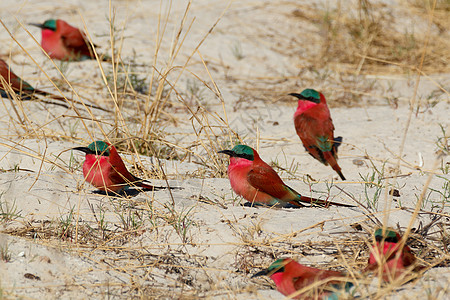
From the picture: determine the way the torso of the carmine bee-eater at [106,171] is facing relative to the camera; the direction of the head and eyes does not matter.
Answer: to the viewer's left

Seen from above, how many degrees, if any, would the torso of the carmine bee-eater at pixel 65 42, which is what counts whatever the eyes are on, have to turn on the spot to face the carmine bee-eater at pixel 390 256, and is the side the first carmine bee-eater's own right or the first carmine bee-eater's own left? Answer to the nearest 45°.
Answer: approximately 90° to the first carmine bee-eater's own left

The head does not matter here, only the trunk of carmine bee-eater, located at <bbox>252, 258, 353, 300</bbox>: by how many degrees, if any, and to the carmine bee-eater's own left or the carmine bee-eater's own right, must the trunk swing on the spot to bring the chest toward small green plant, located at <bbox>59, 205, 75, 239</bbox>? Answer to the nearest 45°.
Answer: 0° — it already faces it

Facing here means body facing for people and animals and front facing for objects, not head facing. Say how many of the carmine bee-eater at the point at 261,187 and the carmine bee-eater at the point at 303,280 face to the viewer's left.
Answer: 2

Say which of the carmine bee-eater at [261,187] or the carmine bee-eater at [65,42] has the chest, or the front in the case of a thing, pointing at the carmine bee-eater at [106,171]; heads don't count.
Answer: the carmine bee-eater at [261,187]

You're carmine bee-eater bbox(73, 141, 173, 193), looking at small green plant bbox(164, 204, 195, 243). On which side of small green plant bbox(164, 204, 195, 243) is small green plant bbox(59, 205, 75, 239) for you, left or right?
right

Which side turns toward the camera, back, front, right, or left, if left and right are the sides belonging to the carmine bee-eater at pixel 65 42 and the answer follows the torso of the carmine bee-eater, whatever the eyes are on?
left

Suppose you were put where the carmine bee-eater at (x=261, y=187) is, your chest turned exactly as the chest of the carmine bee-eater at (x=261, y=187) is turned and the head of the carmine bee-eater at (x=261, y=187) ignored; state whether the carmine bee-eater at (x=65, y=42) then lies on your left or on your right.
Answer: on your right

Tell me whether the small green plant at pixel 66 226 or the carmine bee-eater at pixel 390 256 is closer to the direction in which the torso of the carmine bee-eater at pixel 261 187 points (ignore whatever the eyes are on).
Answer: the small green plant

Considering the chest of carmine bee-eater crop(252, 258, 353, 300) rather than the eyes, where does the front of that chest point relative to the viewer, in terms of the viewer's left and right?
facing to the left of the viewer

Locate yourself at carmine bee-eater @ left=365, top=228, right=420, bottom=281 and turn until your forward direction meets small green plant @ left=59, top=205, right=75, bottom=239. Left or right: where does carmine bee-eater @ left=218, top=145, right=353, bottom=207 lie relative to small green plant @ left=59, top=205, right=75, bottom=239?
right

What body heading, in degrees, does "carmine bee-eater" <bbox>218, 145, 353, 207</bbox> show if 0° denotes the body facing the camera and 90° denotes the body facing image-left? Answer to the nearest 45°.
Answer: approximately 90°

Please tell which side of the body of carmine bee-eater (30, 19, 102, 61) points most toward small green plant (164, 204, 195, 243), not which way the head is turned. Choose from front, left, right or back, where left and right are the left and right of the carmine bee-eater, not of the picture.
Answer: left
